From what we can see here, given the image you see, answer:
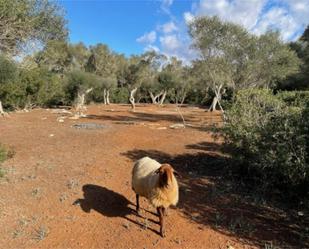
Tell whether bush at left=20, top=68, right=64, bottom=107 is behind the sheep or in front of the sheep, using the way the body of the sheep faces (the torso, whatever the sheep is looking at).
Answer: behind

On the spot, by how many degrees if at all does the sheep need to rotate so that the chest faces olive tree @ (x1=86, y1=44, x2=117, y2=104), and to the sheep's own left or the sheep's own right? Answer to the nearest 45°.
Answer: approximately 135° to the sheep's own left

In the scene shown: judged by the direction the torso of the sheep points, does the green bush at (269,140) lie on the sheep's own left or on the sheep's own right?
on the sheep's own left

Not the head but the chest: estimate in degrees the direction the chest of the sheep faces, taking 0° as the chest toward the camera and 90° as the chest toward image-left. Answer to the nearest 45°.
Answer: approximately 315°

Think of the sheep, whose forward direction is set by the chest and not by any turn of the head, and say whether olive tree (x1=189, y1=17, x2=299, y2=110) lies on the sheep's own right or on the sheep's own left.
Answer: on the sheep's own left
